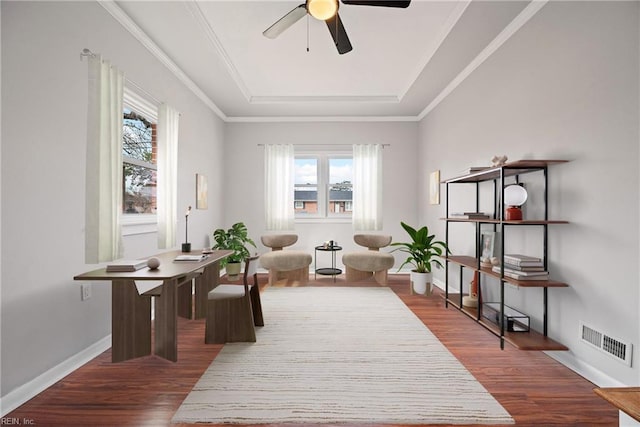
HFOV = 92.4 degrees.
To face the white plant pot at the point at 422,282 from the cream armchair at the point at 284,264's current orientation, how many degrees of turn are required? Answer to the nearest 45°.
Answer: approximately 45° to its left

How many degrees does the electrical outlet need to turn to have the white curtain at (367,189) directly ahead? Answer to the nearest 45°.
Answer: approximately 45° to its left

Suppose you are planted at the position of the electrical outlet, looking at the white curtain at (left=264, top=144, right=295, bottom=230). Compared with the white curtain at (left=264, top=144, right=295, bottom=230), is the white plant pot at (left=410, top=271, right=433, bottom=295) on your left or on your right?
right

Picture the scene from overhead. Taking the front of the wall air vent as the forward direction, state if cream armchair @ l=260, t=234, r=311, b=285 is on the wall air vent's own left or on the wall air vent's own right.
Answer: on the wall air vent's own right

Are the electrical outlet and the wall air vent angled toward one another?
yes

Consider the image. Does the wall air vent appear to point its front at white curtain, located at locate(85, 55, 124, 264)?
yes

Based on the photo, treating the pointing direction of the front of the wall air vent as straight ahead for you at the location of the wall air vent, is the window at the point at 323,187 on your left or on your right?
on your right

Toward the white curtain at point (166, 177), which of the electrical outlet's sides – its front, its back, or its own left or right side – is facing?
left

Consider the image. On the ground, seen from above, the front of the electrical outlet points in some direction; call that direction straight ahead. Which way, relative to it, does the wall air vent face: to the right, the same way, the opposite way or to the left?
the opposite way

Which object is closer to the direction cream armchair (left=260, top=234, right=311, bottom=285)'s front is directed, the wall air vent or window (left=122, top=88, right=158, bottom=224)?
the wall air vent

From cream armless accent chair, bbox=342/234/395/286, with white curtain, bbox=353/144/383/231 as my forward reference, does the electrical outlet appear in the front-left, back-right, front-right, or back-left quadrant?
back-left
